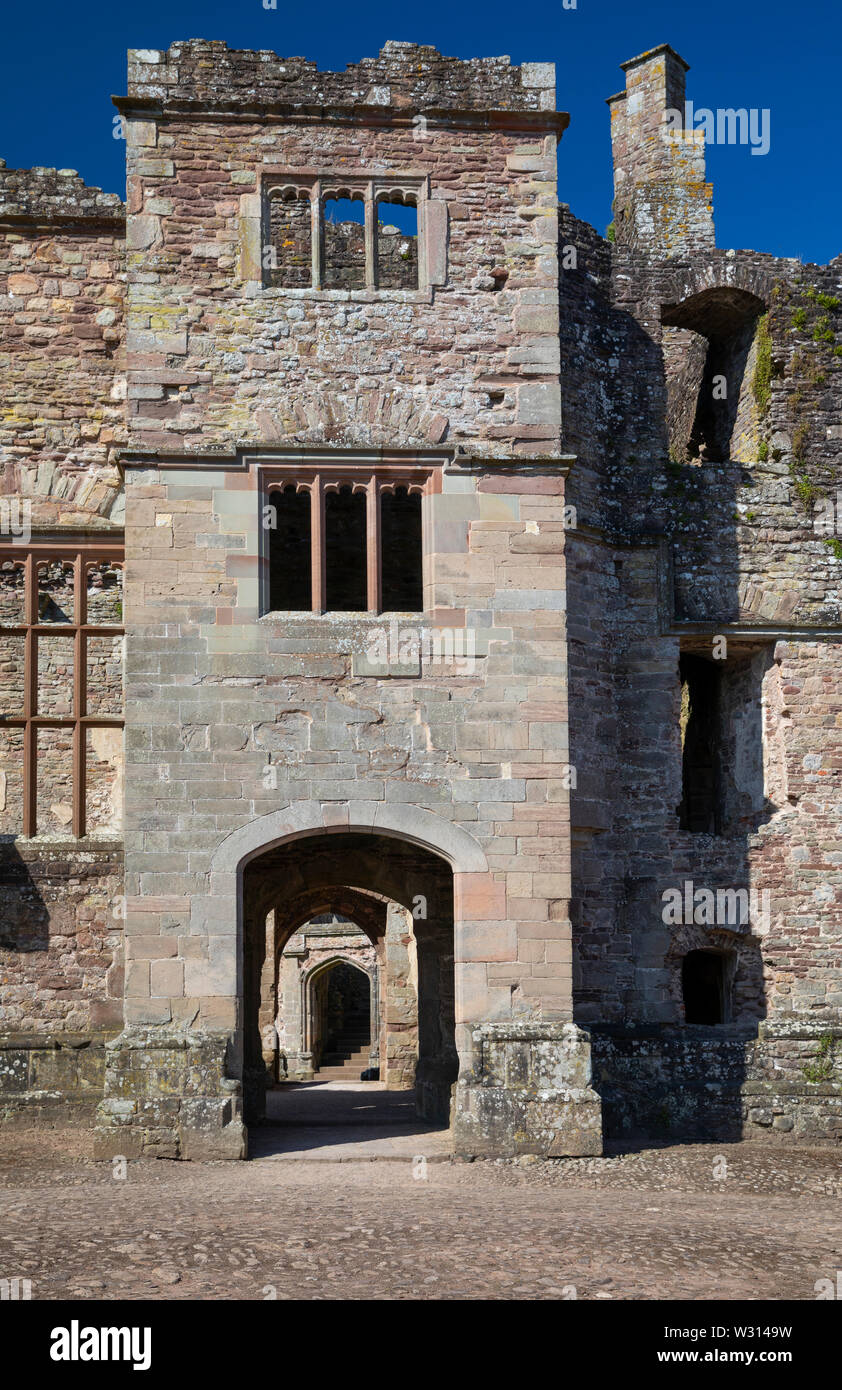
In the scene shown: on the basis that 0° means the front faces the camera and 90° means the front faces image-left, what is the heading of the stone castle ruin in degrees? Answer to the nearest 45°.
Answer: approximately 0°
